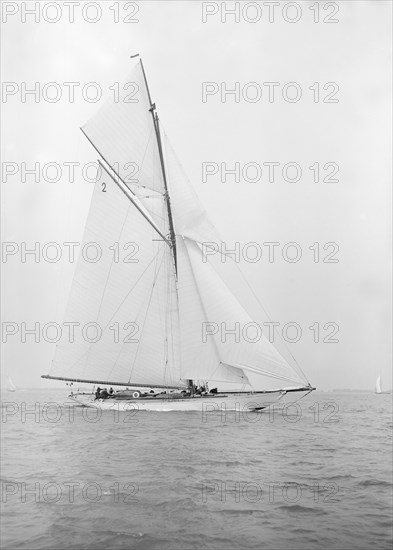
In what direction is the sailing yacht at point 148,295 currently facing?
to the viewer's right
